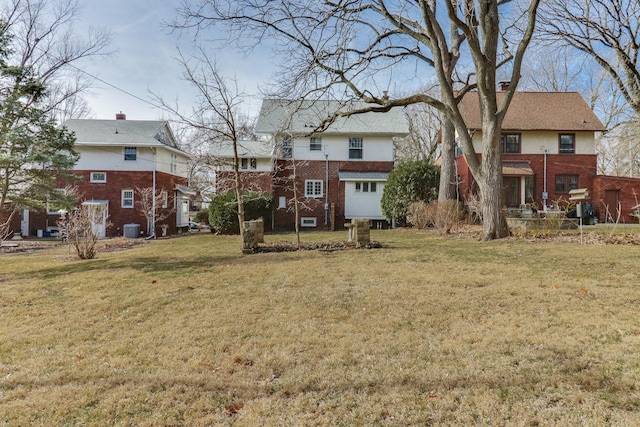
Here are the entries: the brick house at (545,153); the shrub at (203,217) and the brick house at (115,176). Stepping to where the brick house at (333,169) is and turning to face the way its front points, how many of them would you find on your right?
1

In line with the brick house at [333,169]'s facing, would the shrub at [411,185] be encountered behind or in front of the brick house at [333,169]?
behind

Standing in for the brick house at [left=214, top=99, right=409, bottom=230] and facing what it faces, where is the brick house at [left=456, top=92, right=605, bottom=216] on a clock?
the brick house at [left=456, top=92, right=605, bottom=216] is roughly at 3 o'clock from the brick house at [left=214, top=99, right=409, bottom=230].

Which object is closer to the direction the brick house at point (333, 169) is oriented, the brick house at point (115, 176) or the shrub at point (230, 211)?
the brick house

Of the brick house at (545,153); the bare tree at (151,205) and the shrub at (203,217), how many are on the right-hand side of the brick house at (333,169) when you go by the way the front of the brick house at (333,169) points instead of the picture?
1

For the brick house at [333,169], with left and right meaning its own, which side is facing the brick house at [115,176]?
left

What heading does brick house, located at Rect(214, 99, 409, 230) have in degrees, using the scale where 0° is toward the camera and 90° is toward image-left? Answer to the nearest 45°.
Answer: approximately 180°

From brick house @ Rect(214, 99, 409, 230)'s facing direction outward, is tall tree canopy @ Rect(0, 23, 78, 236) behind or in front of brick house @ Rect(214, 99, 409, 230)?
behind
